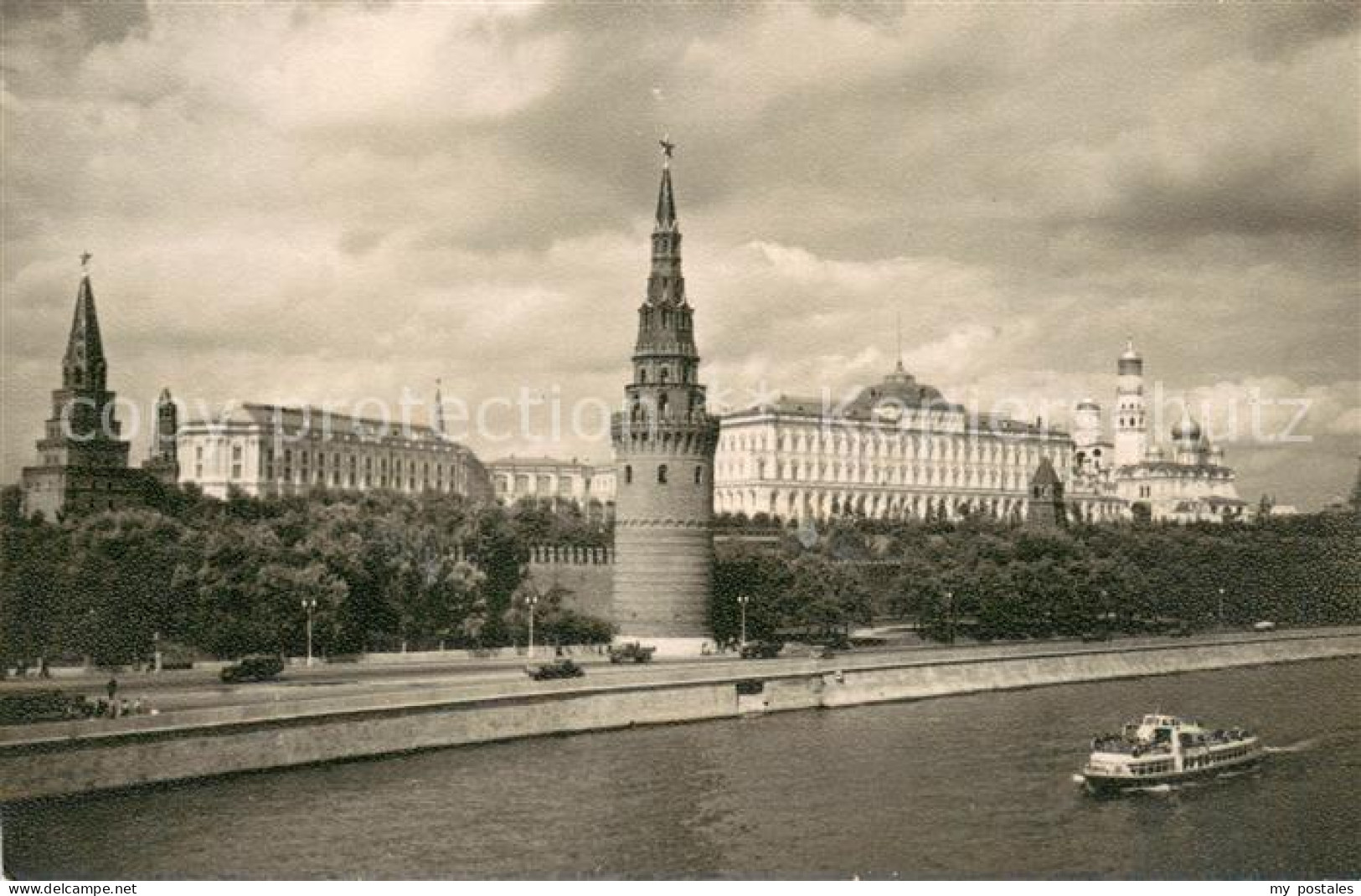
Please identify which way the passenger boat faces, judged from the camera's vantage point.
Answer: facing the viewer and to the left of the viewer
